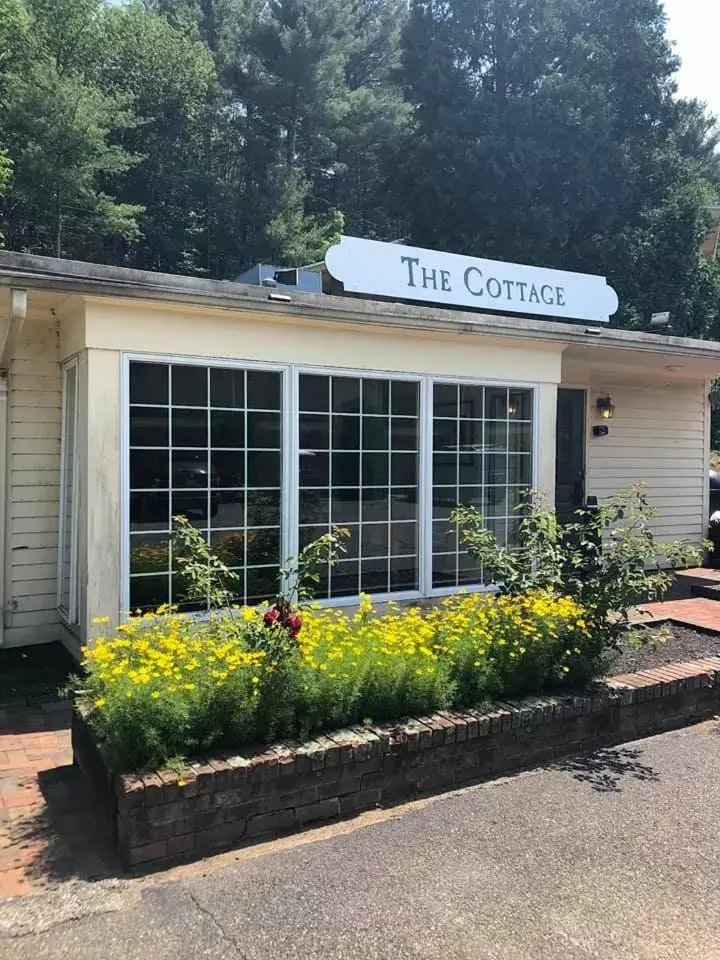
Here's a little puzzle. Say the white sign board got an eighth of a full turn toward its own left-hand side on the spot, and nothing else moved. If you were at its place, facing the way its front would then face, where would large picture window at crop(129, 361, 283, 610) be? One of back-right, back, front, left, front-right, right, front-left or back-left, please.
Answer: back-right

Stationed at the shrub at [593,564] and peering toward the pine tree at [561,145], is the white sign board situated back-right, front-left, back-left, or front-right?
front-left

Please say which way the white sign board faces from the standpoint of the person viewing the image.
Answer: facing the viewer and to the right of the viewer

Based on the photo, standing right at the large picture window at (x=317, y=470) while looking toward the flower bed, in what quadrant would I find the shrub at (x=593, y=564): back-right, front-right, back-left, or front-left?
front-left

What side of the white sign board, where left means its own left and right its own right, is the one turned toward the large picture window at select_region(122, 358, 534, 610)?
right

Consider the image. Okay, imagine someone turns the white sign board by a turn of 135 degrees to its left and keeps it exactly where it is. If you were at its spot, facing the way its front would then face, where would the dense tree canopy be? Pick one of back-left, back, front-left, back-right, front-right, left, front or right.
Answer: front

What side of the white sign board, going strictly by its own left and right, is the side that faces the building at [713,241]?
left
